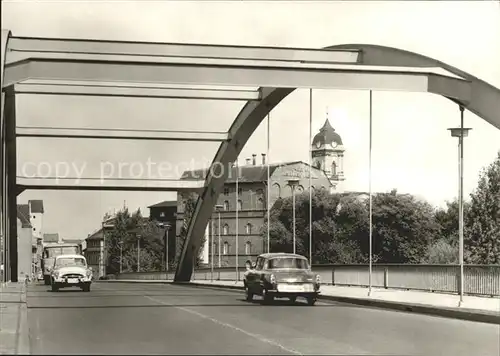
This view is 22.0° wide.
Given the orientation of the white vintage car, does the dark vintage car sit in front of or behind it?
in front

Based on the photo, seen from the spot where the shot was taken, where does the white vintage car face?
facing the viewer
